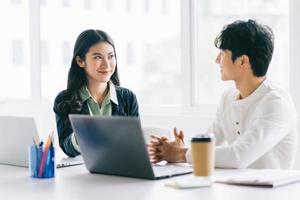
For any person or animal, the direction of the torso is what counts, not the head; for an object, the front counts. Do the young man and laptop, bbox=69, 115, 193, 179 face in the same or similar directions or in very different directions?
very different directions

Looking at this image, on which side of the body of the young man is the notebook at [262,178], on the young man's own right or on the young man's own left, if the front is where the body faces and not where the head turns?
on the young man's own left

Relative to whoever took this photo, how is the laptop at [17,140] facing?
facing away from the viewer and to the right of the viewer

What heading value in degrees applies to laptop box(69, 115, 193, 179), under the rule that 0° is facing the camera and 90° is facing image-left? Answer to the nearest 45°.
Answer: approximately 225°
